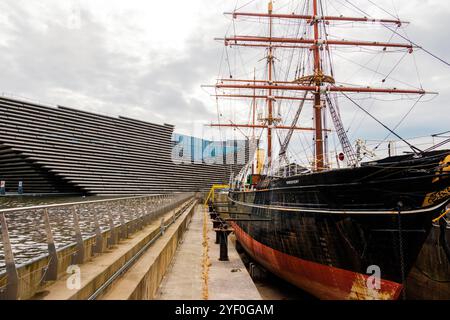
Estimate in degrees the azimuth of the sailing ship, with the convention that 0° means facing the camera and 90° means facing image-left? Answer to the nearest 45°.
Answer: approximately 315°

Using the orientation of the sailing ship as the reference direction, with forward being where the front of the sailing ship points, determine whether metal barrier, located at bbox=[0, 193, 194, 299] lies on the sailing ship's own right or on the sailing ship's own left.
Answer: on the sailing ship's own right
